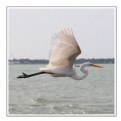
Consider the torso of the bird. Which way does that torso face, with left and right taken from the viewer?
facing to the right of the viewer
